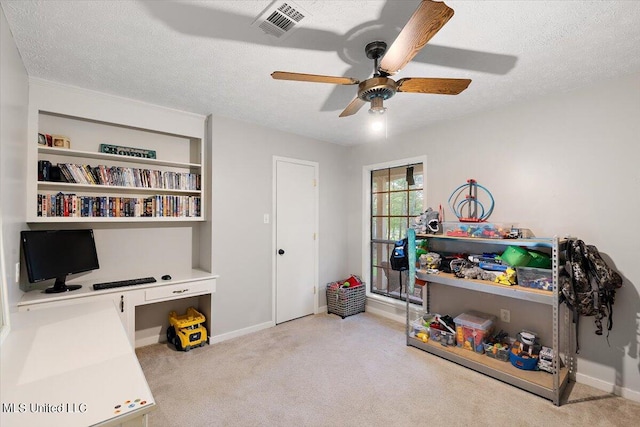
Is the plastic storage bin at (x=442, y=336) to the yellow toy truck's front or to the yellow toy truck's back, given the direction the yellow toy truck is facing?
to the front

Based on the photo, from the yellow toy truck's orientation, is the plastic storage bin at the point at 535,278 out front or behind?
out front

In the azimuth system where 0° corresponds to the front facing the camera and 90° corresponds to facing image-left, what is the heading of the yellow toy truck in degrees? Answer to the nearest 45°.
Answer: approximately 315°

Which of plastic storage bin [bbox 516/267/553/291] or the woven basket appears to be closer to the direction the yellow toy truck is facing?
the plastic storage bin
